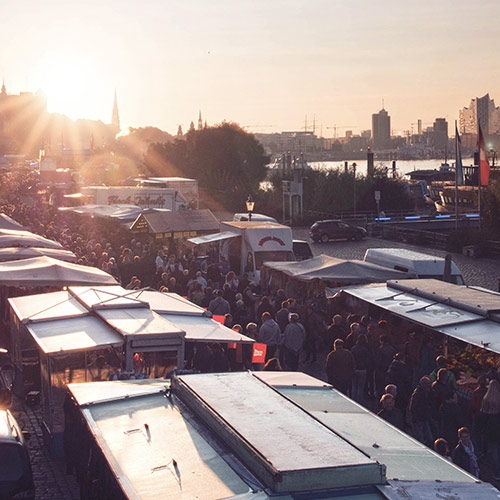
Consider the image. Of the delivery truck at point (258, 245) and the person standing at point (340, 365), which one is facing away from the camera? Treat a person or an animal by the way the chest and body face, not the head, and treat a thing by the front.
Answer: the person standing

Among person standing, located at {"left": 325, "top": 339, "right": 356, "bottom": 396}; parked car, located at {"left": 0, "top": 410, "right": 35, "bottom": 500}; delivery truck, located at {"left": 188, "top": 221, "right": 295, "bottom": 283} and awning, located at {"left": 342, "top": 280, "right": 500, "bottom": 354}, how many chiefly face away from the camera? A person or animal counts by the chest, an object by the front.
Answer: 2

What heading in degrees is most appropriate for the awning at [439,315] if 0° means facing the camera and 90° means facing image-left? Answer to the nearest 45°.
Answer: approximately 45°

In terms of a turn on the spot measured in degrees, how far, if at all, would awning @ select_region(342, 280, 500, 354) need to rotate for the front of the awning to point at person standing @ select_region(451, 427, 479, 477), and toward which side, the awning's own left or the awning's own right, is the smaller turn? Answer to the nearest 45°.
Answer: approximately 45° to the awning's own left

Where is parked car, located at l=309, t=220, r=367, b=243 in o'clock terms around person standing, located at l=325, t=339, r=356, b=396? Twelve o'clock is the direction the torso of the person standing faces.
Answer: The parked car is roughly at 12 o'clock from the person standing.

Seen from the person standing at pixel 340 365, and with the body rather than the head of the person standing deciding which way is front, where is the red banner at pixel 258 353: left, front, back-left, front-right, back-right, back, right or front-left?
left

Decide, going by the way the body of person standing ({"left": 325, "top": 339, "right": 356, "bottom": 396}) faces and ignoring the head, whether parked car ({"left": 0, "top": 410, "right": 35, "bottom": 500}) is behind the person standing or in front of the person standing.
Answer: behind

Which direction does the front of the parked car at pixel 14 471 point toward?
away from the camera

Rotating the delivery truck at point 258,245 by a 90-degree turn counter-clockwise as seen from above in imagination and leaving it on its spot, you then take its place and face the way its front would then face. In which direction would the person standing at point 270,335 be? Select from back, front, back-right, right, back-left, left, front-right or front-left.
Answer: back-right

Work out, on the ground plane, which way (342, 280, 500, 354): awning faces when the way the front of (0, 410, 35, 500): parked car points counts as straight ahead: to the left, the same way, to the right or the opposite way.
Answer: to the left

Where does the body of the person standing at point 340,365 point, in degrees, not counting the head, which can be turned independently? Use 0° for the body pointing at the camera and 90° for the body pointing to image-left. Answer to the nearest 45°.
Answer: approximately 180°

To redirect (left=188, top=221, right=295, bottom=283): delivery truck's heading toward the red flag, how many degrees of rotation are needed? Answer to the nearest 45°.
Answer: approximately 90° to its left

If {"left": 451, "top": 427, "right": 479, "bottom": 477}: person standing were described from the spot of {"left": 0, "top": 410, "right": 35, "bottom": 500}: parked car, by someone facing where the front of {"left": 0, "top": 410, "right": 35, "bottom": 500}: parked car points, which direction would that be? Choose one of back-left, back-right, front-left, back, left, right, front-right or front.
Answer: right
